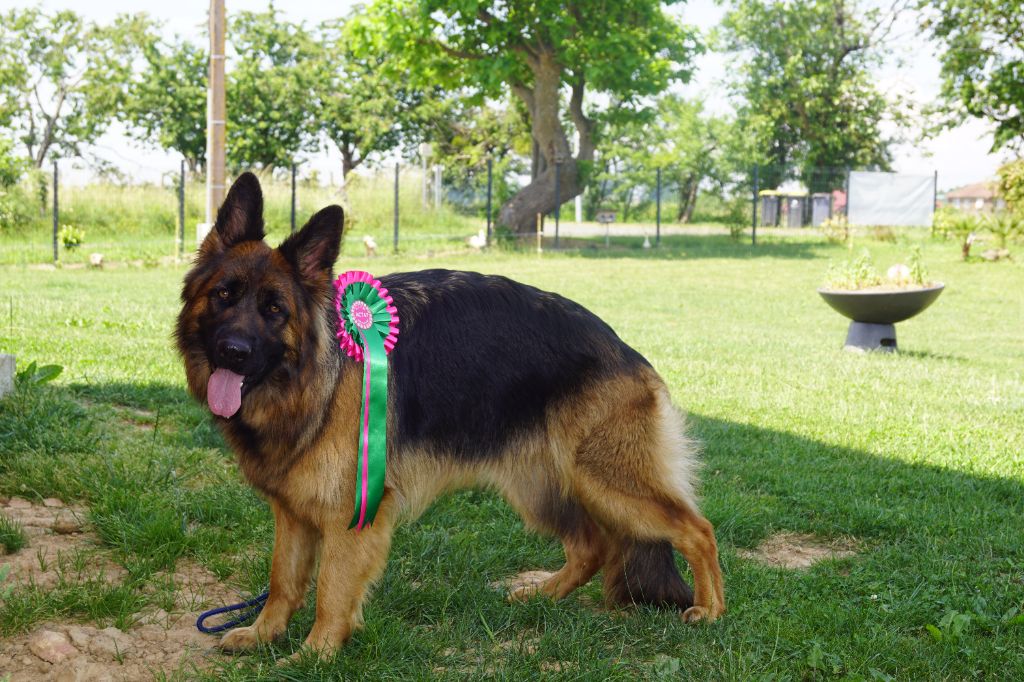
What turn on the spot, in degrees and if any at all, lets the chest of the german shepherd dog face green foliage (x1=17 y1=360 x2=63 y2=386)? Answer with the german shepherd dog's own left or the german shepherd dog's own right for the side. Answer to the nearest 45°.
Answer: approximately 90° to the german shepherd dog's own right

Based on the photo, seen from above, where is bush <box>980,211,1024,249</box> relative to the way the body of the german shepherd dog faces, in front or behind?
behind

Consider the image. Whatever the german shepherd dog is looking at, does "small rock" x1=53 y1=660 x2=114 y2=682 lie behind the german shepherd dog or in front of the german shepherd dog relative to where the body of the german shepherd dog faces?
in front

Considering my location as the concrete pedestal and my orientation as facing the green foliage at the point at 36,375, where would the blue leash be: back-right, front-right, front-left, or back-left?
front-left

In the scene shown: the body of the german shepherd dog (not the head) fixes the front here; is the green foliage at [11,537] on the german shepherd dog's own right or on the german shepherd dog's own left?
on the german shepherd dog's own right

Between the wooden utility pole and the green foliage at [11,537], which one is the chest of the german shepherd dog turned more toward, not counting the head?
the green foliage

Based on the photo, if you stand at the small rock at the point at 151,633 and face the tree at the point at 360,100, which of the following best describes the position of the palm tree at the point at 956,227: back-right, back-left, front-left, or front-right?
front-right

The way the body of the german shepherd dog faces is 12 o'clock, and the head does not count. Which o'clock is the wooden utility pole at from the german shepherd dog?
The wooden utility pole is roughly at 4 o'clock from the german shepherd dog.

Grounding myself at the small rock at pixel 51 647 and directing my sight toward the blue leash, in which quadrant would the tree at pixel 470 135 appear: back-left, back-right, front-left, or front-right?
front-left

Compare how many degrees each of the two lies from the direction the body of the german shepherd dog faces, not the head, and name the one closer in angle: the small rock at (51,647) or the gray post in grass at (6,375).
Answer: the small rock

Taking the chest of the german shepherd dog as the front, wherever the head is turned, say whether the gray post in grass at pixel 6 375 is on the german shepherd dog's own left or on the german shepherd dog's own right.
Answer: on the german shepherd dog's own right

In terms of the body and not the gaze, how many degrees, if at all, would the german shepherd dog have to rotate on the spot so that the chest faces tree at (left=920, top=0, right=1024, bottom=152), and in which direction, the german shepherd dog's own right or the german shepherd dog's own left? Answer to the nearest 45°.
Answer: approximately 180°

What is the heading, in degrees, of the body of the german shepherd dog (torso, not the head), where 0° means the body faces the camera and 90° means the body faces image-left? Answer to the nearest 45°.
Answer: approximately 45°

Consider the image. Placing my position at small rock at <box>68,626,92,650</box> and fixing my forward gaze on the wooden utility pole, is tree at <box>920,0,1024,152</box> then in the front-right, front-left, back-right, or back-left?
front-right
